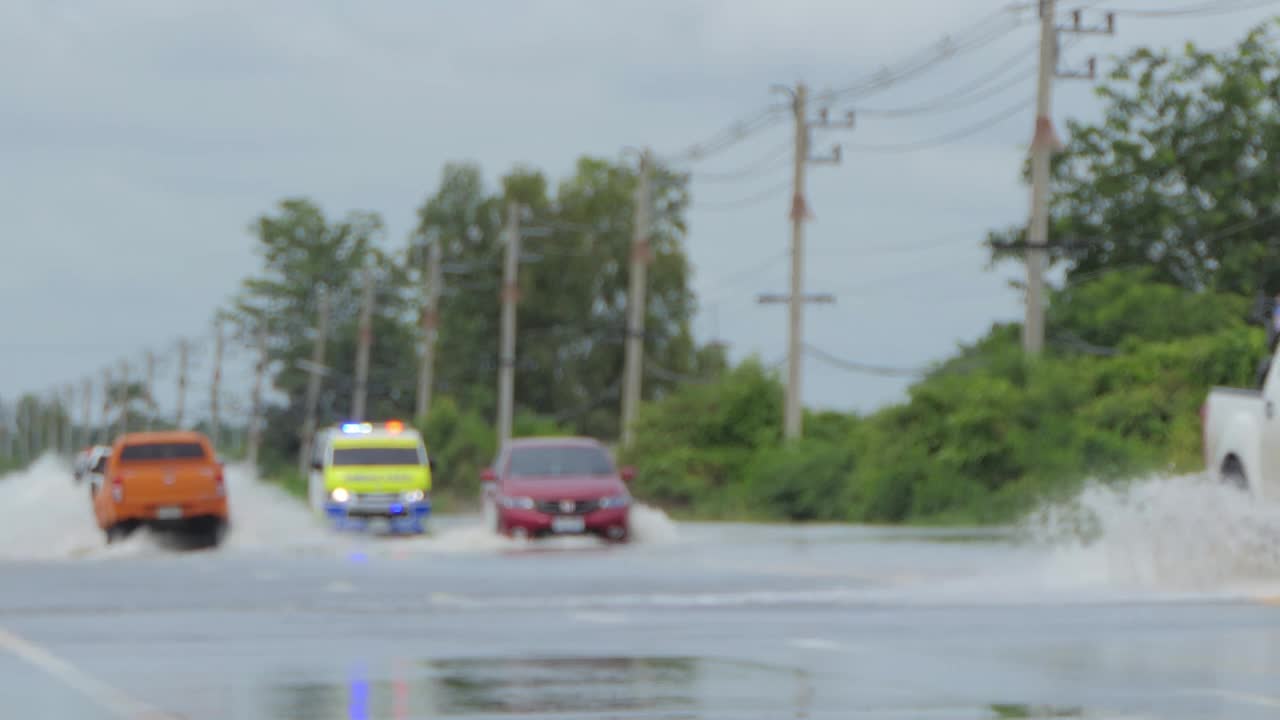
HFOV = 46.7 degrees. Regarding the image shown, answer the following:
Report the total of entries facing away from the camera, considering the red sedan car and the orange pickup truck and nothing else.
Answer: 1

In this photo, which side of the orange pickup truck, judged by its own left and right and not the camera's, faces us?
back

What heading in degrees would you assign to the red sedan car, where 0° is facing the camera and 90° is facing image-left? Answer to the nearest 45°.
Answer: approximately 0°
